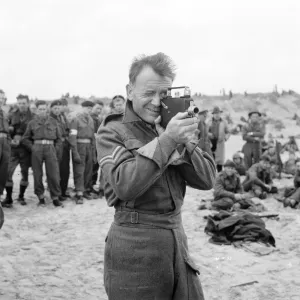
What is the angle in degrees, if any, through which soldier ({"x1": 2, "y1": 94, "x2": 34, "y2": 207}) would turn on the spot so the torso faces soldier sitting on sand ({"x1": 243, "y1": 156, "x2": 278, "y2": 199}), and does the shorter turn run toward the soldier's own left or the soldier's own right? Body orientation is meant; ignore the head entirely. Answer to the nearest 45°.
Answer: approximately 90° to the soldier's own left

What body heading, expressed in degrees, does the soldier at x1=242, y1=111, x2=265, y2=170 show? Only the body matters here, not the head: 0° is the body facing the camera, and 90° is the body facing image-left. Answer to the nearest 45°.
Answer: approximately 0°

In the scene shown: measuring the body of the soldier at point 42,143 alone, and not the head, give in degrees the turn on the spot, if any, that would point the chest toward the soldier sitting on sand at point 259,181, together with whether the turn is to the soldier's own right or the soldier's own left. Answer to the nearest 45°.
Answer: approximately 90° to the soldier's own left

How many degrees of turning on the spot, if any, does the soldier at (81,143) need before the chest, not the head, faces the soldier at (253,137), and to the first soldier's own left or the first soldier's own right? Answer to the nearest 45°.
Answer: approximately 90° to the first soldier's own left

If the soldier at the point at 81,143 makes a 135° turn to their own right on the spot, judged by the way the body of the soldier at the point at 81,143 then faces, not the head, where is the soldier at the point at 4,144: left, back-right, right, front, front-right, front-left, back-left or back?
front-left

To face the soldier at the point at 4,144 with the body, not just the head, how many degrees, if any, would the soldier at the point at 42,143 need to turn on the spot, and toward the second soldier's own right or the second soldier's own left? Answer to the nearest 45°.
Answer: approximately 45° to the second soldier's own right
